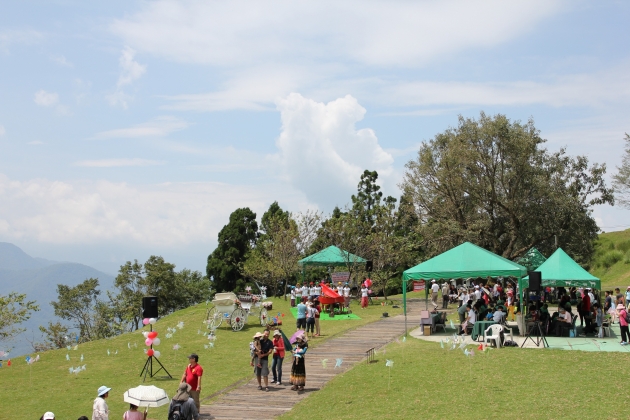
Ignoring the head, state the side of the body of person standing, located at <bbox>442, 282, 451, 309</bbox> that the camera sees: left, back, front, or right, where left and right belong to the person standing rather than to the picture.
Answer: back

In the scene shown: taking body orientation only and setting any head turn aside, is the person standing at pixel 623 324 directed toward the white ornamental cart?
yes

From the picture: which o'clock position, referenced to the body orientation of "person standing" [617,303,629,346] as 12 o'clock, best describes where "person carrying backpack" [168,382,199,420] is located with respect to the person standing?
The person carrying backpack is roughly at 10 o'clock from the person standing.

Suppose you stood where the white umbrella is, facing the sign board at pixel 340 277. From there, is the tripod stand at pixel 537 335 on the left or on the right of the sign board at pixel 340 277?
right

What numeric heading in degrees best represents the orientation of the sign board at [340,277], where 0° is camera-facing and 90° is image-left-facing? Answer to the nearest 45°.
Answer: approximately 0°

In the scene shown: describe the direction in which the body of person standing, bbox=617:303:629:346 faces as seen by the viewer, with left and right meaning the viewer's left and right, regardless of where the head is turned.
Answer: facing to the left of the viewer

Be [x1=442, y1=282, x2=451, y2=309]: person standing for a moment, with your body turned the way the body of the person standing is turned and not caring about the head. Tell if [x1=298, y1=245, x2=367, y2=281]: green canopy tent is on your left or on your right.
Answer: on your left

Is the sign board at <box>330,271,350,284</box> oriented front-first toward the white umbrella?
yes

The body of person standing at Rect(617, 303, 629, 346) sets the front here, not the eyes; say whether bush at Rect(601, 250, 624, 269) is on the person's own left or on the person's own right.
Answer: on the person's own right

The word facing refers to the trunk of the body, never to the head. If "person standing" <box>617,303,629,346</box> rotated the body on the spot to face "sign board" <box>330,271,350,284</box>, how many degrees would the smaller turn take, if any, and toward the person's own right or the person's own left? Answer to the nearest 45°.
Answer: approximately 45° to the person's own right
